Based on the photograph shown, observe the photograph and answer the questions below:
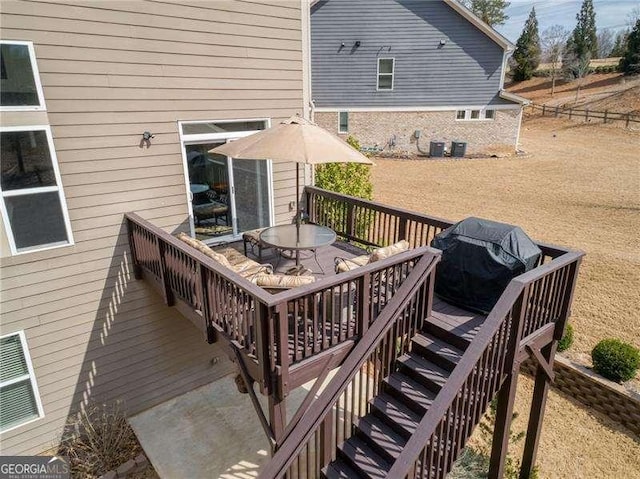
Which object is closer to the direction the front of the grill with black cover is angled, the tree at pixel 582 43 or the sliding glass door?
the sliding glass door

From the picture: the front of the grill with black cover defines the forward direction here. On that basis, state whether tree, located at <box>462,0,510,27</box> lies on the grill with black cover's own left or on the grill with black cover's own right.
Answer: on the grill with black cover's own right

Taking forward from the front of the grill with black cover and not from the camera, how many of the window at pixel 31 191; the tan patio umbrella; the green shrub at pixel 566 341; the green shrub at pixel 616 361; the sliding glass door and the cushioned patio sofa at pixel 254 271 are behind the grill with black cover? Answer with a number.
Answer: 2

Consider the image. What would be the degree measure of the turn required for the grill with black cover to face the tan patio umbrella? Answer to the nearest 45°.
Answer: approximately 45° to its right

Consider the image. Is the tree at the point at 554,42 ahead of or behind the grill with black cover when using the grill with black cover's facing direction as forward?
behind

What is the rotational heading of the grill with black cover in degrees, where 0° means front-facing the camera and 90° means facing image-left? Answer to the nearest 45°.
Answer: approximately 45°

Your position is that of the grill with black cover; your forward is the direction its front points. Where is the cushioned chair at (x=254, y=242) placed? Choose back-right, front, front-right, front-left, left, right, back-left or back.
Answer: front-right

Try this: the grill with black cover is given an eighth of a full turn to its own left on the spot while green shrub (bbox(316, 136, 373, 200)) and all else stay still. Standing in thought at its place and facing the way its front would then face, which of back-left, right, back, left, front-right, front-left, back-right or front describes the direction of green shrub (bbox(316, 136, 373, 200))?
back-right

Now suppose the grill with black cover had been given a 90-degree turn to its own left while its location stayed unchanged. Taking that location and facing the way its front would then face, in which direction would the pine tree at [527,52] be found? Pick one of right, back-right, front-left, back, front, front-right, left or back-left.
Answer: back-left

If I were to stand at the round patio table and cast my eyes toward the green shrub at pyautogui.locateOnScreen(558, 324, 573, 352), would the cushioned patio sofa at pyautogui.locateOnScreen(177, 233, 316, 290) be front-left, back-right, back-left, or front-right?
back-right

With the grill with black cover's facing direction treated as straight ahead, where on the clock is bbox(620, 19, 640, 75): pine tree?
The pine tree is roughly at 5 o'clock from the grill with black cover.

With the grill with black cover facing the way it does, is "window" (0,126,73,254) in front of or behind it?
in front

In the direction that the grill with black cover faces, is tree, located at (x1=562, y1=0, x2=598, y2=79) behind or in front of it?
behind

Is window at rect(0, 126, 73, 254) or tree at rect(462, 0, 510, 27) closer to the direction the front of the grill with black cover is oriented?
the window

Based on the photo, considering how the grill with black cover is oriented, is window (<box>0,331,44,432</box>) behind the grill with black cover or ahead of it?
ahead
